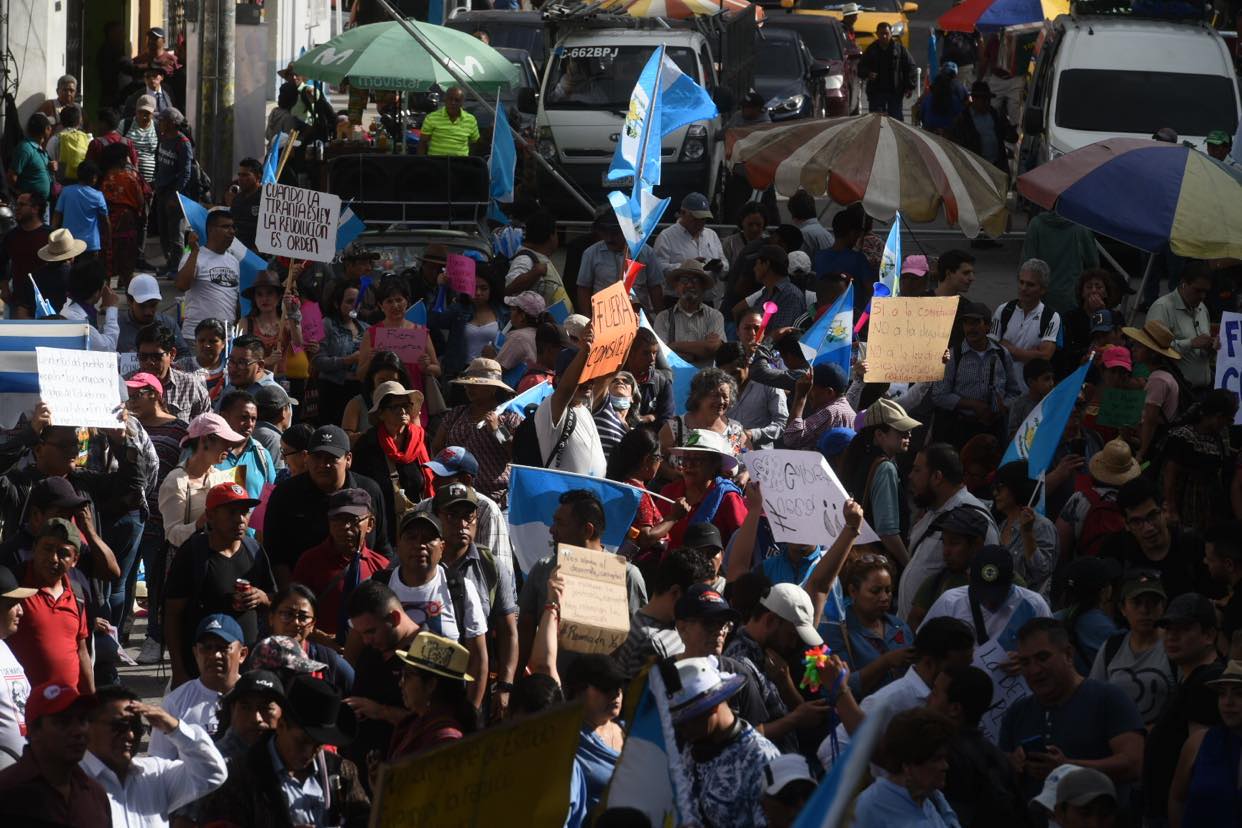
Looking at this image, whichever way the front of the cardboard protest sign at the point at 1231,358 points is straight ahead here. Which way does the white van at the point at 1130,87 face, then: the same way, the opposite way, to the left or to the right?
the same way

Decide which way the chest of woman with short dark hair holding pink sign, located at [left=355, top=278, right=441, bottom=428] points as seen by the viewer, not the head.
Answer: toward the camera

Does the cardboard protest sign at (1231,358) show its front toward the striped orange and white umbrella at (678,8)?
no

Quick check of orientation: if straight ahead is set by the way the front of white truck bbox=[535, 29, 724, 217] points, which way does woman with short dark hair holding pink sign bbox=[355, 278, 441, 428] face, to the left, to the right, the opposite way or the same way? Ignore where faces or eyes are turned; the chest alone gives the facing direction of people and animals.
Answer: the same way

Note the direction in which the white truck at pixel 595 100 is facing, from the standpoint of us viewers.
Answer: facing the viewer

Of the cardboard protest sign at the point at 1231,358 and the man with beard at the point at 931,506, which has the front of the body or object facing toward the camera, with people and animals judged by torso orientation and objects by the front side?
the cardboard protest sign

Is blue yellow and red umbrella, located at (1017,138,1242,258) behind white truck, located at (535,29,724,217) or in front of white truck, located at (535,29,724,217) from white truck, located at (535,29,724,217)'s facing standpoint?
in front

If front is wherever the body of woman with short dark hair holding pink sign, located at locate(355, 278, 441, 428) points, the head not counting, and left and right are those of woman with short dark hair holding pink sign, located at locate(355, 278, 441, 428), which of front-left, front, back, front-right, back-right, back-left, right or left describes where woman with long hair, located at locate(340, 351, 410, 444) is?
front

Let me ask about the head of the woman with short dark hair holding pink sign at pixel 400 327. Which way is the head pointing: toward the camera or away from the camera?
toward the camera

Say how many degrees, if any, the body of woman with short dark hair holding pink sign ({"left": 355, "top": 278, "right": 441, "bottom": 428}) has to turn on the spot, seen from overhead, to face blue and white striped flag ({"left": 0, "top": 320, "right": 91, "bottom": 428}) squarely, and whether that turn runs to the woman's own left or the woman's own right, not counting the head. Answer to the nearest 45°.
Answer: approximately 45° to the woman's own right

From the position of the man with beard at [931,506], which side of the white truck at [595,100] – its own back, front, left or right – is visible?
front

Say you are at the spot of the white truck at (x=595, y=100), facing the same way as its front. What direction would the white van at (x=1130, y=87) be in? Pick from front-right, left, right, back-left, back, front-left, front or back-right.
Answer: left

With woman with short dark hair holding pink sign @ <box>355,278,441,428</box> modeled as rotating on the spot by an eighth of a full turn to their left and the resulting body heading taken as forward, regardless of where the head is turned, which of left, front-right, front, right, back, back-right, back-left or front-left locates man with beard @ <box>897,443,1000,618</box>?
front

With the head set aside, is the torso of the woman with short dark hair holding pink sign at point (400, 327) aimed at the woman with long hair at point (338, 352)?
no

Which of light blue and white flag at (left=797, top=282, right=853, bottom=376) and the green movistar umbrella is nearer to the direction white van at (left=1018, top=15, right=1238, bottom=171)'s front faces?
the light blue and white flag

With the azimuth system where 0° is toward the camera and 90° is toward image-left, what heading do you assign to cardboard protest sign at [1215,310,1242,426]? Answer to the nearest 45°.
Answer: approximately 0°

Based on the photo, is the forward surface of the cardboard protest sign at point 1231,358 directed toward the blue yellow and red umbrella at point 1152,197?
no

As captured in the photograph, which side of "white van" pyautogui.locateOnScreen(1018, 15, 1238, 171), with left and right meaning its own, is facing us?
front

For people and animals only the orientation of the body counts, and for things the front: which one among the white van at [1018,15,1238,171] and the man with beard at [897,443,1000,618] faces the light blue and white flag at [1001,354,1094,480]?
the white van

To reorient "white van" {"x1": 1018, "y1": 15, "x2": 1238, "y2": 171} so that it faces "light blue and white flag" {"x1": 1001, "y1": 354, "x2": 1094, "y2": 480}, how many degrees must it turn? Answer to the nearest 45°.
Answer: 0° — it already faces it
